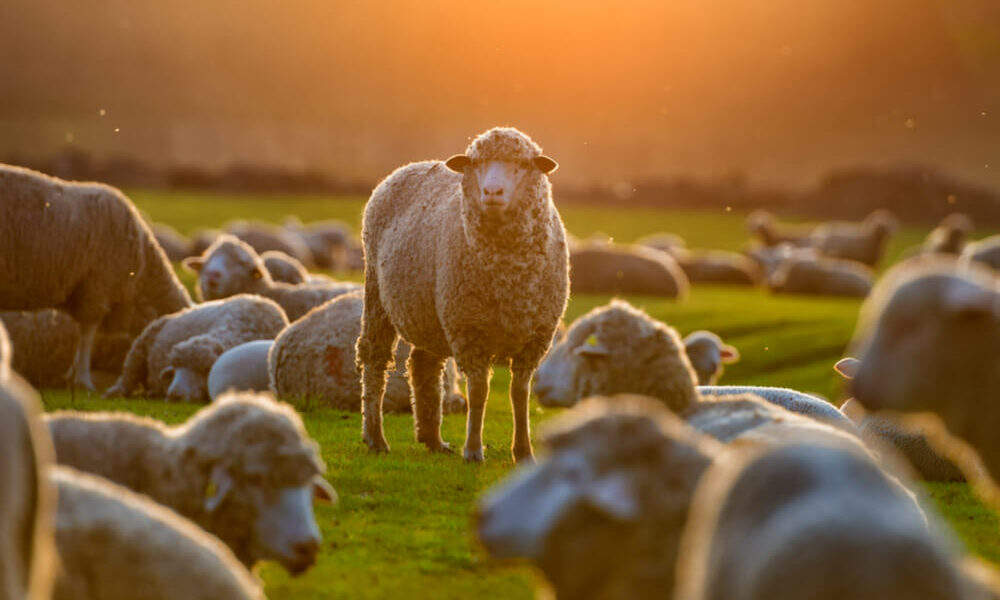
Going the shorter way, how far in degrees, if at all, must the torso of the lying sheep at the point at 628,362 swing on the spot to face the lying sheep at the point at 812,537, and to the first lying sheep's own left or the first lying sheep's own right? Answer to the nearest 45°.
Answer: approximately 90° to the first lying sheep's own left

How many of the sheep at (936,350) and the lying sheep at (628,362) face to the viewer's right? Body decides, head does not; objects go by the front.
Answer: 0

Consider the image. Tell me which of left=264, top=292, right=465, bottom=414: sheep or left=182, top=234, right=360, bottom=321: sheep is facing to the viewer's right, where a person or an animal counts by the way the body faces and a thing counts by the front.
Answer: left=264, top=292, right=465, bottom=414: sheep

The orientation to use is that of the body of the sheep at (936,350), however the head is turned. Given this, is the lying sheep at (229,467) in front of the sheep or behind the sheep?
in front

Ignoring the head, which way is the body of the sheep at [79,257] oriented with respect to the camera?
to the viewer's right

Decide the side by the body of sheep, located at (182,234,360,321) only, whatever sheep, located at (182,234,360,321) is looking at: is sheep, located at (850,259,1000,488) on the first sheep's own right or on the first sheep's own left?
on the first sheep's own left

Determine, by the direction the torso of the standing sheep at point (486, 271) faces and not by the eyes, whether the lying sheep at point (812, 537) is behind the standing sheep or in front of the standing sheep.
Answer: in front

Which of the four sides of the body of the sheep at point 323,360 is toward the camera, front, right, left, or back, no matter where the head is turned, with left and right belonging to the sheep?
right

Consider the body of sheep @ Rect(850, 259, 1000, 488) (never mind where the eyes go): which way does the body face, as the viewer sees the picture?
to the viewer's left

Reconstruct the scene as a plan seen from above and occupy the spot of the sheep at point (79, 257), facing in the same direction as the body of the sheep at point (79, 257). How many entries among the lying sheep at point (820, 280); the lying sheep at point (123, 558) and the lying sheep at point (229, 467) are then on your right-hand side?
2

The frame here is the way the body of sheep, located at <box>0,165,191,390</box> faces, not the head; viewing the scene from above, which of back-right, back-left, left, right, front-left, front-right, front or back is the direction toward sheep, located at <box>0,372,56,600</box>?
right
